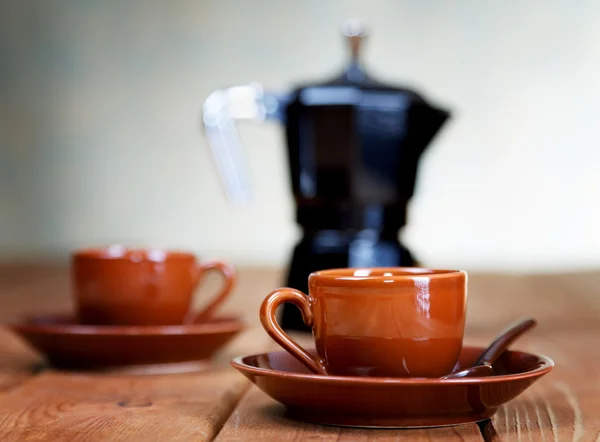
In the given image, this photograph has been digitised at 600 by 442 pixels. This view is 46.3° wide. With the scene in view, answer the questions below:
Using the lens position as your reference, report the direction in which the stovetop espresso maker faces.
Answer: facing to the right of the viewer

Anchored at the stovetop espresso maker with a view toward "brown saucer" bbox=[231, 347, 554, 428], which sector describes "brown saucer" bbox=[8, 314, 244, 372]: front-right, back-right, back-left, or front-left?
front-right

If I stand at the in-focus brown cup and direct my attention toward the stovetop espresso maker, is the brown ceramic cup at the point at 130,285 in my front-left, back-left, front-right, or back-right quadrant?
front-left

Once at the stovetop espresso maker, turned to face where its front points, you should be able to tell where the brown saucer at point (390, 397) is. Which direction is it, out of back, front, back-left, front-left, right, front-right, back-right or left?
right
